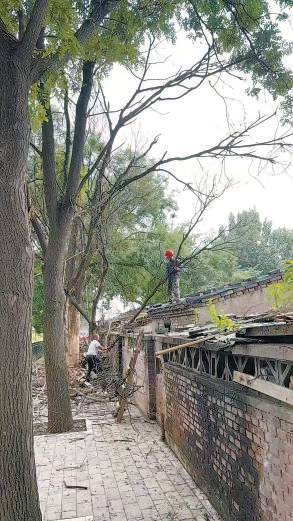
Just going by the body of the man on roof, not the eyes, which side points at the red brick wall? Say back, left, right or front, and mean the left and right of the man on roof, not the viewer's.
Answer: front

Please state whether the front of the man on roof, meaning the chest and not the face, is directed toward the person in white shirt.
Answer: yes

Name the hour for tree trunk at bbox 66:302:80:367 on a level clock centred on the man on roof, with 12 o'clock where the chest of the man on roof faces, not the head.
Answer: The tree trunk is roughly at 1 o'clock from the man on roof.

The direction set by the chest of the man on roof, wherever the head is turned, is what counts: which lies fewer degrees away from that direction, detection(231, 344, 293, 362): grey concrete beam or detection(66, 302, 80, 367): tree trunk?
the tree trunk

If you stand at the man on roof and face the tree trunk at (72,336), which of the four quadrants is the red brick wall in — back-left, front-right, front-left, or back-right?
back-left

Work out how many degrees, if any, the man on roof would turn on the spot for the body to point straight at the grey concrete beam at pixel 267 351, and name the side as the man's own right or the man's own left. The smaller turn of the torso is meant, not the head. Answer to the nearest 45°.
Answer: approximately 90° to the man's own left

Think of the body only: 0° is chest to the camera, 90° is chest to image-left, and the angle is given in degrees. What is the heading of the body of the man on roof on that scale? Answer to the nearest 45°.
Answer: approximately 90°
